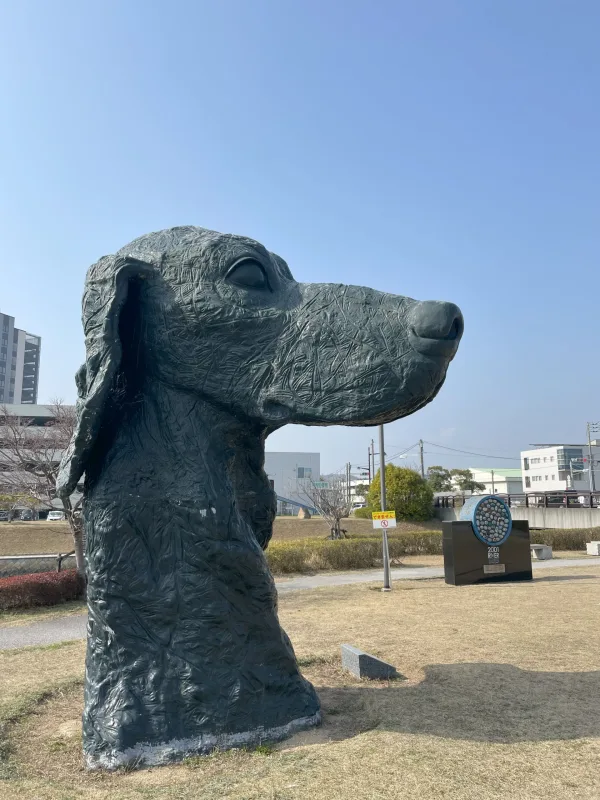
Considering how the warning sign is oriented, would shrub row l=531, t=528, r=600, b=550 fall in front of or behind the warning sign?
behind

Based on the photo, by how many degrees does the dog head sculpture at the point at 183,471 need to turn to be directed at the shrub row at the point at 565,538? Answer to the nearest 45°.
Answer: approximately 45° to its left

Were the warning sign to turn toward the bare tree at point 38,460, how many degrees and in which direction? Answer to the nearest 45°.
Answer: approximately 90° to its right

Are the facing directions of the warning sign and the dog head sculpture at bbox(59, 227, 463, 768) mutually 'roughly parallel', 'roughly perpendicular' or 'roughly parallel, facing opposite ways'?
roughly perpendicular

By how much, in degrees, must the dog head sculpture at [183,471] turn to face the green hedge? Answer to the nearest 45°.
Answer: approximately 90° to its left

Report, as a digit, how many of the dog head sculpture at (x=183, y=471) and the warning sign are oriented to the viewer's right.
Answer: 1

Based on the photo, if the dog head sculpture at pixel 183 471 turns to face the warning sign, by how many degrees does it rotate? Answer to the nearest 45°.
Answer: approximately 90° to its left

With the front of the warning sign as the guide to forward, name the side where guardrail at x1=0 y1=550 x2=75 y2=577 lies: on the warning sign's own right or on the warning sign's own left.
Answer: on the warning sign's own right

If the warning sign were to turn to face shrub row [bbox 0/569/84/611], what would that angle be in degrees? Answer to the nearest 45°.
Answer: approximately 90° to its right

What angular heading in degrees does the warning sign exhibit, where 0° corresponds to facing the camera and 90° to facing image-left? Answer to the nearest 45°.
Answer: approximately 0°

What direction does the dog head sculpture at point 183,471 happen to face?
to the viewer's right

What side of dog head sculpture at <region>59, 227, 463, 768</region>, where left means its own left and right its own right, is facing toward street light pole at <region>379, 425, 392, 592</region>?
left
